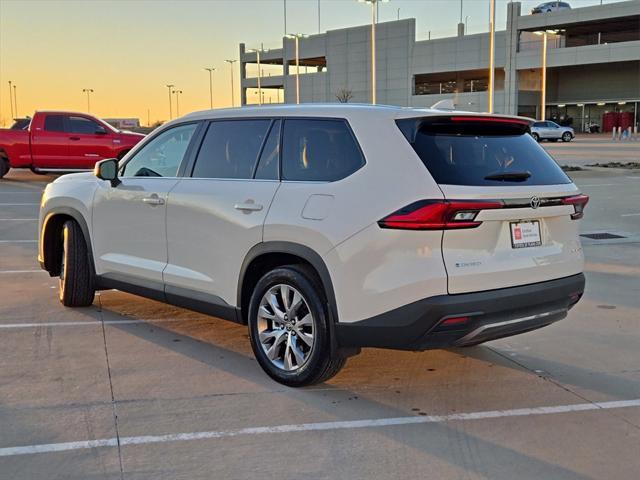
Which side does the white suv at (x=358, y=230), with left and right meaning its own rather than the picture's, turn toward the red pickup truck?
front

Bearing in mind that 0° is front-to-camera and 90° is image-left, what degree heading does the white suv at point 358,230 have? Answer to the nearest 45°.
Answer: approximately 135°

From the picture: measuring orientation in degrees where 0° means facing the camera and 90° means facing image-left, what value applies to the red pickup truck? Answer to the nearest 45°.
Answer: approximately 270°

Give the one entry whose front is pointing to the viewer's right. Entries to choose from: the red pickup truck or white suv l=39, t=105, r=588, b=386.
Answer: the red pickup truck

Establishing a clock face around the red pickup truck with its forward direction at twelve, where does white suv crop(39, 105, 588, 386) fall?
The white suv is roughly at 3 o'clock from the red pickup truck.

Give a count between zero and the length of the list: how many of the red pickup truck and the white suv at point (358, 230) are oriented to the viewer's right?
1
